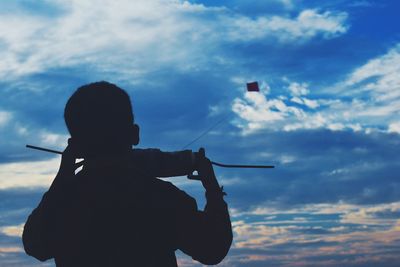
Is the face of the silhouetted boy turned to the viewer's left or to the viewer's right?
to the viewer's right

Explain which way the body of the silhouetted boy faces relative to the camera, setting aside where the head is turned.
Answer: away from the camera
